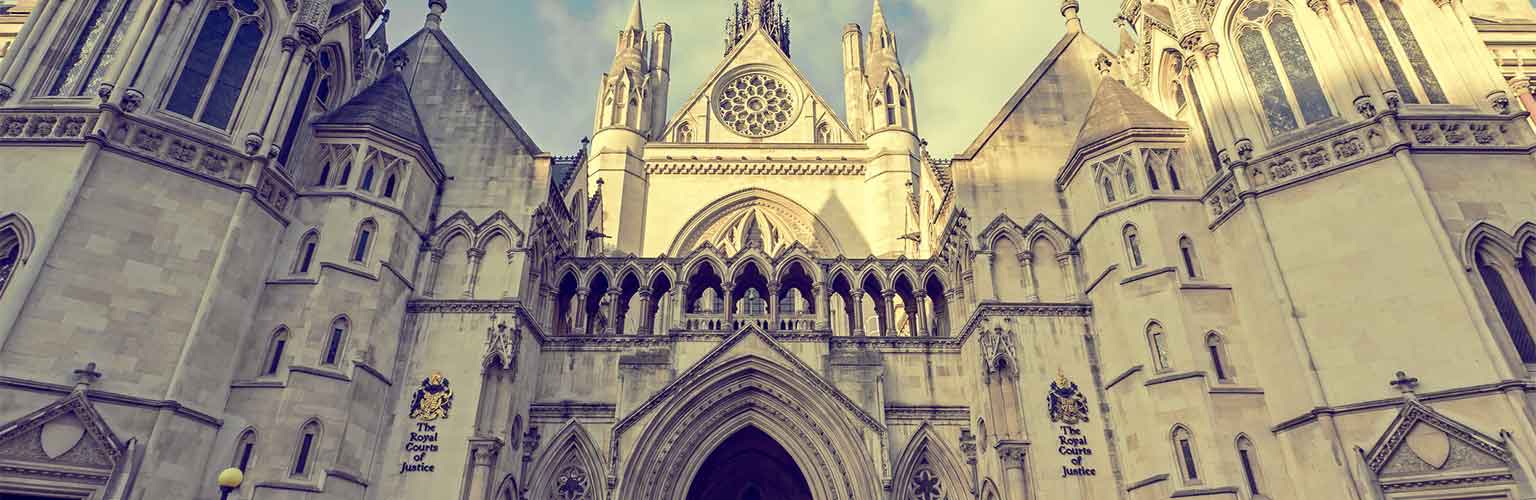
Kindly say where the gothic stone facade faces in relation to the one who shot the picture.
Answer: facing the viewer
